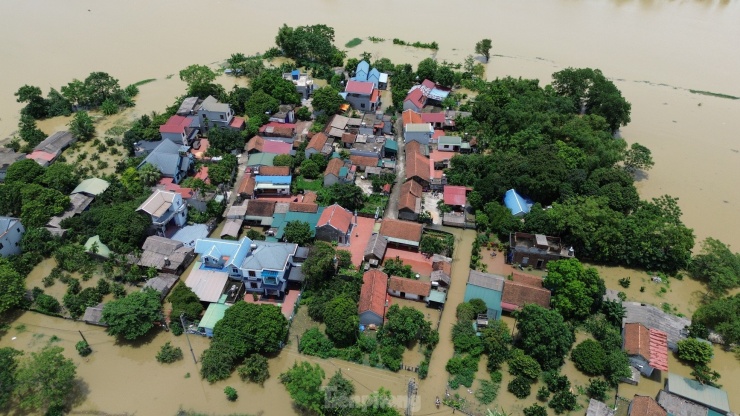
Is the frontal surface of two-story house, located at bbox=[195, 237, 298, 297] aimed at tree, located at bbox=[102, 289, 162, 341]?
no

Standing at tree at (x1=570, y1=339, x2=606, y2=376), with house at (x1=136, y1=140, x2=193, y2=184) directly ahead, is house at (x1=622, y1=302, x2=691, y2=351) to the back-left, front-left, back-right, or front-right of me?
back-right

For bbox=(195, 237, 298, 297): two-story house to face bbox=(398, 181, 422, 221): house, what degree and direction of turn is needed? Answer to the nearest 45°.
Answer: approximately 90° to its left

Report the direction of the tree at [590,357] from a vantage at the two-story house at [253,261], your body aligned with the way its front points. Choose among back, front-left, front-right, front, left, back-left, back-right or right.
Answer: front-left

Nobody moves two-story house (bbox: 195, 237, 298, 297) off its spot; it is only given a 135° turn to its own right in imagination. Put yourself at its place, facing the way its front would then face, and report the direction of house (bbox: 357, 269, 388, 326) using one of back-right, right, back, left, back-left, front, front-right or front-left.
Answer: back

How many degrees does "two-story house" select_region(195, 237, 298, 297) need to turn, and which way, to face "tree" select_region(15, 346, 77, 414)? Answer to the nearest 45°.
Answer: approximately 45° to its right

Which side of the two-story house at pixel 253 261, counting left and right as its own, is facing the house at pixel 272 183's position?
back

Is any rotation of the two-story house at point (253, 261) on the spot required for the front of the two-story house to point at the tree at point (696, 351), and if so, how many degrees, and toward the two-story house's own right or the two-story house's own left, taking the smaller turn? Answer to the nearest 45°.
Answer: approximately 45° to the two-story house's own left

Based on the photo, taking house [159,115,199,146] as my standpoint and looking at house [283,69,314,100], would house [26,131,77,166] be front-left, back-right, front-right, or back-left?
back-left

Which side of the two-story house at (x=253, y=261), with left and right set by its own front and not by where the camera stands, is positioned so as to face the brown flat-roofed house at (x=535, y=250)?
left

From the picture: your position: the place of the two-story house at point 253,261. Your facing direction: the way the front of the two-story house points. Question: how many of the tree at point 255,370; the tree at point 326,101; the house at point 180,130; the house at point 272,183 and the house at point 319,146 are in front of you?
1

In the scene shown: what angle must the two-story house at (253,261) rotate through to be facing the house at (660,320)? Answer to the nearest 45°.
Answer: approximately 45° to its left

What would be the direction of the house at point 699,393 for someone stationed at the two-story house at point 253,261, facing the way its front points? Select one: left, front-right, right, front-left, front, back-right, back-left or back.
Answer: front-left

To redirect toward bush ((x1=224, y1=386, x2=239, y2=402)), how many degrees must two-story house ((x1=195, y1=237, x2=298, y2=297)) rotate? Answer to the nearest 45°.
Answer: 0° — it already faces it

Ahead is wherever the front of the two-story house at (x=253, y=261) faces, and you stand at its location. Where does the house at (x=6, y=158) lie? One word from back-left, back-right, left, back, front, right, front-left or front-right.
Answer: back-right

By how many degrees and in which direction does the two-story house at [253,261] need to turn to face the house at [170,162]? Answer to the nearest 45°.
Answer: approximately 180°

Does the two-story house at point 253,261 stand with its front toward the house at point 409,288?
no

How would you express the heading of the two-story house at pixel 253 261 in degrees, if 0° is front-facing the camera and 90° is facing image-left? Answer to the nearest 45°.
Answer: approximately 0°

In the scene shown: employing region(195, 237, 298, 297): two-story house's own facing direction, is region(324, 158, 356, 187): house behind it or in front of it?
behind

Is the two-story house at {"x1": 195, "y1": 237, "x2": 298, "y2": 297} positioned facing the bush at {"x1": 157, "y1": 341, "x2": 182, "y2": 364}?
no

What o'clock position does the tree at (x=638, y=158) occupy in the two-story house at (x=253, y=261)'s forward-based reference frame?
The tree is roughly at 9 o'clock from the two-story house.

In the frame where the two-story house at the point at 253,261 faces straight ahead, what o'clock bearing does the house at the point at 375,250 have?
The house is roughly at 9 o'clock from the two-story house.
